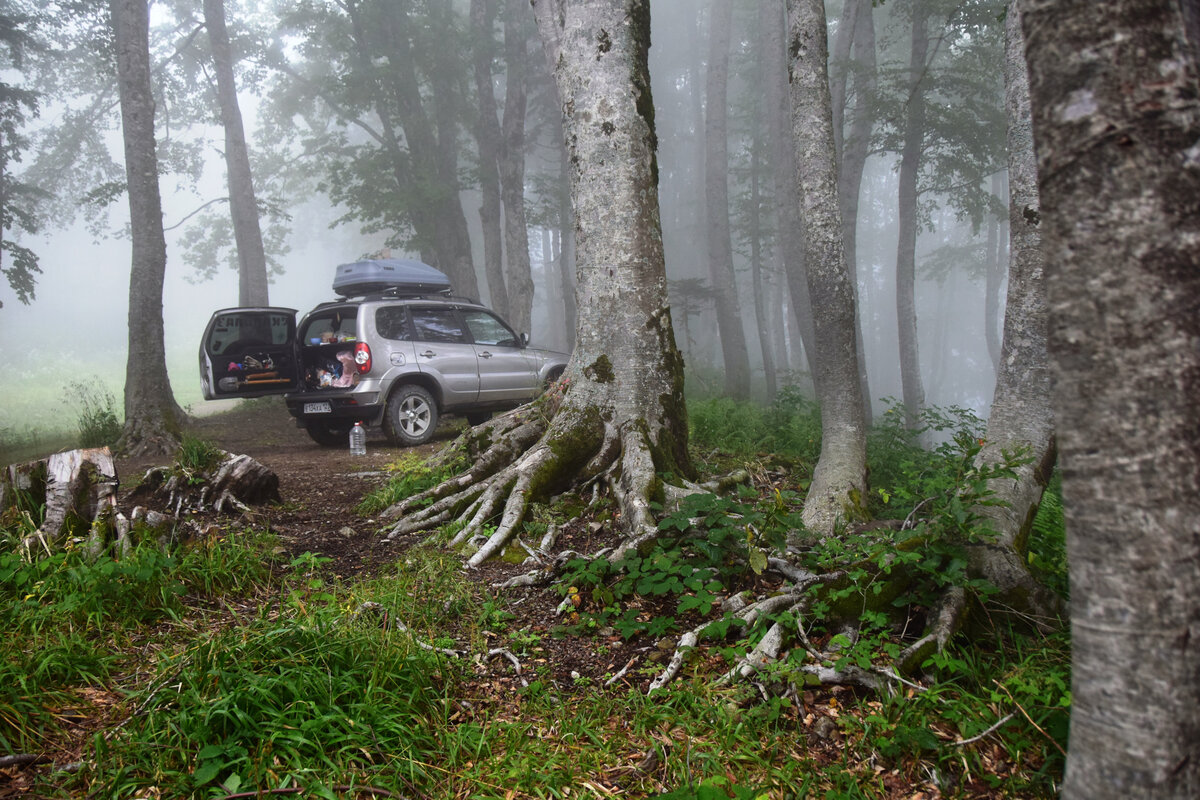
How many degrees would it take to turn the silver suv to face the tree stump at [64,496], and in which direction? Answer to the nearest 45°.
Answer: approximately 135° to its right

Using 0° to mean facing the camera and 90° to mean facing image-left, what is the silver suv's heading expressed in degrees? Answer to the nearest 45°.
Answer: approximately 225°

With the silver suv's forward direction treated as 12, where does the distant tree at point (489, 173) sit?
The distant tree is roughly at 11 o'clock from the silver suv.

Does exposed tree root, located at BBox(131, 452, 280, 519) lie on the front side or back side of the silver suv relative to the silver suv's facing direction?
on the back side

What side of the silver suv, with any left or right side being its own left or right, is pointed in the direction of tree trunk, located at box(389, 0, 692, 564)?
right

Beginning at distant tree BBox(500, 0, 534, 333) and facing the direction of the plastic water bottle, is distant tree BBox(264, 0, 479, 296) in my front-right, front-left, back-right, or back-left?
back-right

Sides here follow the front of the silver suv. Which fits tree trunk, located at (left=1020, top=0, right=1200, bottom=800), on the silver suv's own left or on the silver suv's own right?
on the silver suv's own right
